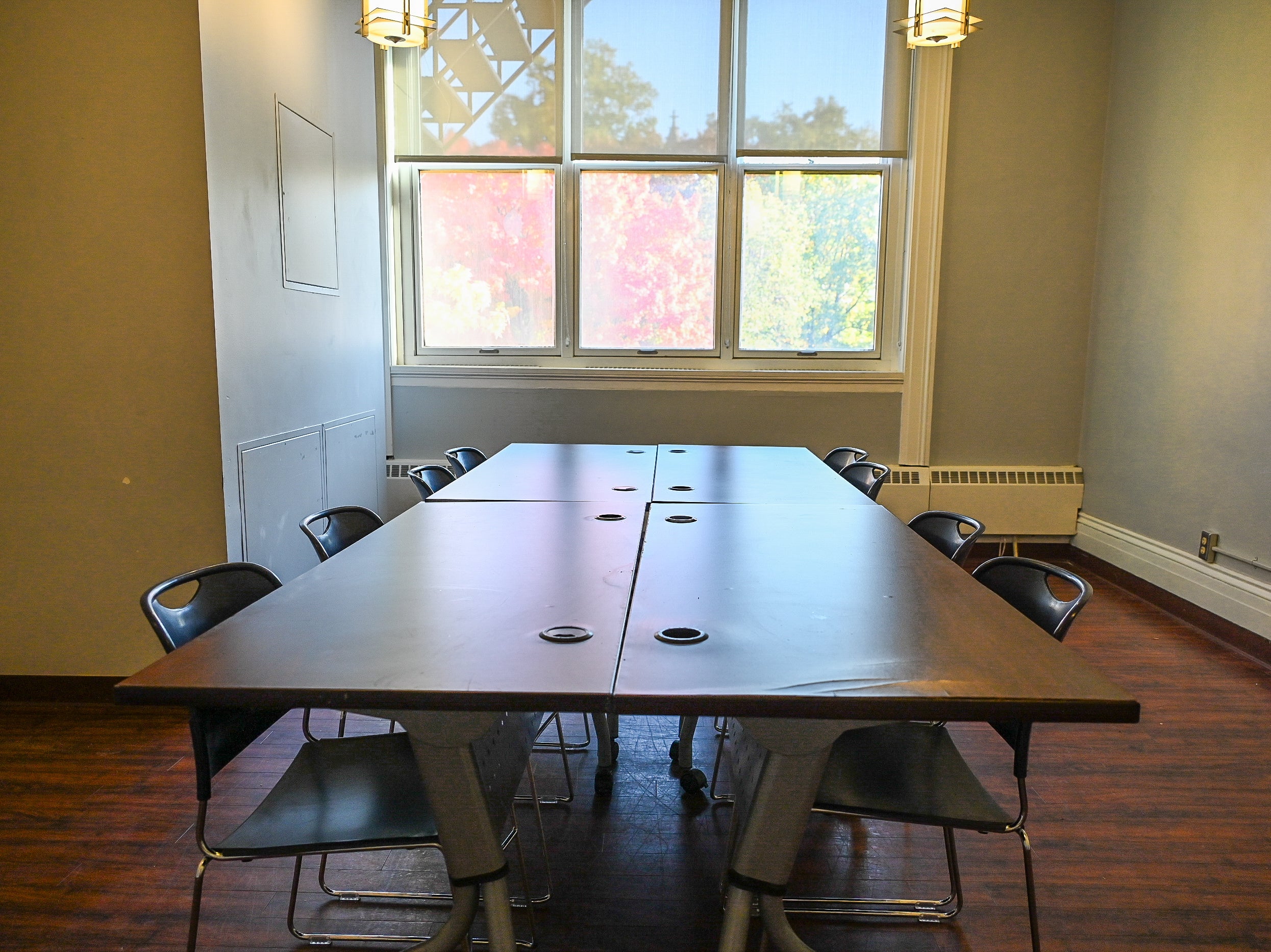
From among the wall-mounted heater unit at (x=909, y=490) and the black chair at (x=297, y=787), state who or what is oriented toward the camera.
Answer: the wall-mounted heater unit

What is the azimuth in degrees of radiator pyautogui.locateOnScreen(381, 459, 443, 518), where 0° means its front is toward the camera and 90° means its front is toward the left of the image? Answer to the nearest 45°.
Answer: approximately 0°

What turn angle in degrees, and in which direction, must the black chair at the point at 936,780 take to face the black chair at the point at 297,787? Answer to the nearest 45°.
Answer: approximately 45° to its left

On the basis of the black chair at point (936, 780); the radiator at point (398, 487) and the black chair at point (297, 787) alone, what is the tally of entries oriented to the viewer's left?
1

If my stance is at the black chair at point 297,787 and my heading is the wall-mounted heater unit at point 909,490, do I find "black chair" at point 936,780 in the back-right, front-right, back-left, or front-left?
front-right

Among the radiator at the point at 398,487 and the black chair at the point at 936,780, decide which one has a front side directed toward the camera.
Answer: the radiator

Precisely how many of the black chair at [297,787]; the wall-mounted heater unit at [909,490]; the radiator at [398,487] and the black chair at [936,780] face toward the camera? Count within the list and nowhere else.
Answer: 2

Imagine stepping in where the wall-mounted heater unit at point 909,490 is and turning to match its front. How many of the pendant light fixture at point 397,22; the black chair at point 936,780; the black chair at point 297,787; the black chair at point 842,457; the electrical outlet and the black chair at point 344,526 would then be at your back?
0

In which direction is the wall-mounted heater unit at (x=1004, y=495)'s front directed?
toward the camera

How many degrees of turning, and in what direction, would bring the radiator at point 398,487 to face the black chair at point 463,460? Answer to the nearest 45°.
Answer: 0° — it already faces it

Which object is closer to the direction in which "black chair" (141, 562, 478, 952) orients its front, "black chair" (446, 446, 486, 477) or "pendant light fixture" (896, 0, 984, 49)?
the pendant light fixture

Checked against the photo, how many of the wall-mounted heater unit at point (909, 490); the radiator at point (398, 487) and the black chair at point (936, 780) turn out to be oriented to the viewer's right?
0

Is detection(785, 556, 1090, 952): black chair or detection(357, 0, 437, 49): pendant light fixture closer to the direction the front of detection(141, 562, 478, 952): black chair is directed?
the black chair

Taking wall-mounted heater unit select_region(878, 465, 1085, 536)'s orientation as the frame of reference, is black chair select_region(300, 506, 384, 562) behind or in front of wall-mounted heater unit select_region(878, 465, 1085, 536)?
in front

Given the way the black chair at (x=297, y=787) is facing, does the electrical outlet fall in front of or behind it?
in front

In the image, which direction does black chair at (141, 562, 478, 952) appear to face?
to the viewer's right
